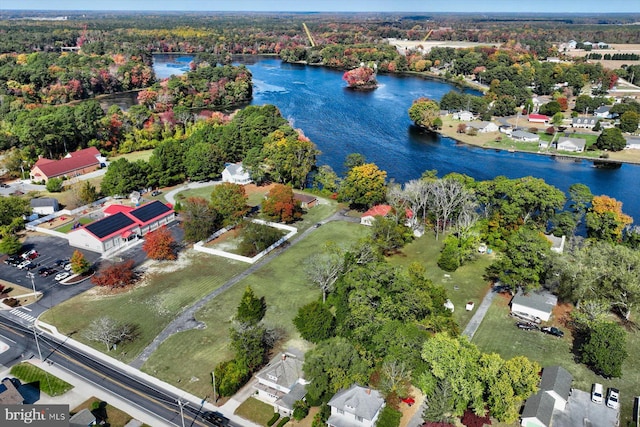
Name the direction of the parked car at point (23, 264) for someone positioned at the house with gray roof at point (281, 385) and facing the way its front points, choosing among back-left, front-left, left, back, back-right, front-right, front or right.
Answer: right

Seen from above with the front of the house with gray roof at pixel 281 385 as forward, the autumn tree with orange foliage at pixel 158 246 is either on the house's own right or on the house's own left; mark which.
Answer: on the house's own right

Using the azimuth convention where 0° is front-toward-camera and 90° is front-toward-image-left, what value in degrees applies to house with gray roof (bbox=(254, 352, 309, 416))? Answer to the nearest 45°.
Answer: approximately 45°

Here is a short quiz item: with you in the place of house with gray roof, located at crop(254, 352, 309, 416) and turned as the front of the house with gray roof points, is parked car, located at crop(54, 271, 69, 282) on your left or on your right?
on your right

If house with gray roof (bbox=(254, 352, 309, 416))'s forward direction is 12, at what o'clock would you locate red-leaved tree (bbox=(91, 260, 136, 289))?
The red-leaved tree is roughly at 3 o'clock from the house with gray roof.

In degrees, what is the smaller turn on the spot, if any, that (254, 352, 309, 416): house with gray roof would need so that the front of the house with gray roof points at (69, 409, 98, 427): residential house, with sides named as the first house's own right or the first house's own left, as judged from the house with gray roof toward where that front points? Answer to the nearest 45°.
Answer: approximately 45° to the first house's own right

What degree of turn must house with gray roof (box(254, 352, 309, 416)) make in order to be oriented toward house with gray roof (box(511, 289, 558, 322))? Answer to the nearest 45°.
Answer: approximately 135° to its left

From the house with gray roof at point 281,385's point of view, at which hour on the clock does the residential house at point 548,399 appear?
The residential house is roughly at 8 o'clock from the house with gray roof.

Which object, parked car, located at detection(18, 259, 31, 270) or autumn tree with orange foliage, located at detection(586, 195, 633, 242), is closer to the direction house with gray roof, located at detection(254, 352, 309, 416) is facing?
the parked car

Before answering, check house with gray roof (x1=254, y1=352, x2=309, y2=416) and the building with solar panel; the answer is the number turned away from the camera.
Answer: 0

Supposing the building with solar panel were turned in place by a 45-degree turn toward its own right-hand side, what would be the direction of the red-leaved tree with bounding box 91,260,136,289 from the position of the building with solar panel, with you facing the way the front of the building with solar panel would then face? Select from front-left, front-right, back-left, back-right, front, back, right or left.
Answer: front

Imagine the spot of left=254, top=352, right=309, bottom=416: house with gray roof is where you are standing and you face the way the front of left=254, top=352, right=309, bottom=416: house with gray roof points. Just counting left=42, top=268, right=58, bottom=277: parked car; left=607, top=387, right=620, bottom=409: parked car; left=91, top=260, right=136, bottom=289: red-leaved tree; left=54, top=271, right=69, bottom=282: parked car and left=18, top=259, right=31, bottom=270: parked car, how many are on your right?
4
